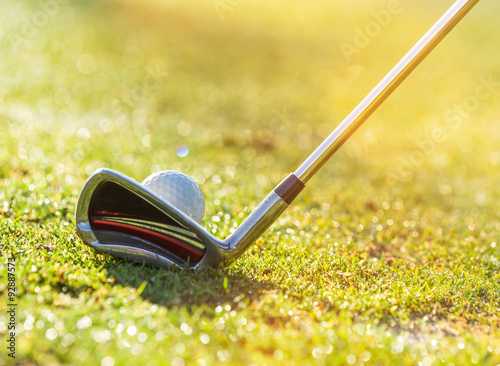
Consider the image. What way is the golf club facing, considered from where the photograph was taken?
facing away from the viewer
